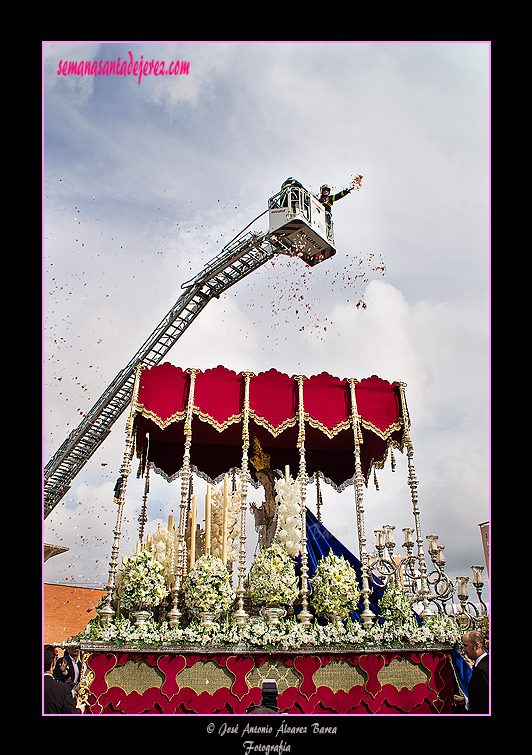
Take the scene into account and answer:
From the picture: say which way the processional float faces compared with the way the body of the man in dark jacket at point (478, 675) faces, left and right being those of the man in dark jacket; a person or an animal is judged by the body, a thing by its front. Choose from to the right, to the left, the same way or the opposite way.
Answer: the same way

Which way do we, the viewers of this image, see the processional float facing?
facing to the left of the viewer

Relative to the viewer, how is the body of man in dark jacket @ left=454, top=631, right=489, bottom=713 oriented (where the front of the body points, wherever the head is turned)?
to the viewer's left

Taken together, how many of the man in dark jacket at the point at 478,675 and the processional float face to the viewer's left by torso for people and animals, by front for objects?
2

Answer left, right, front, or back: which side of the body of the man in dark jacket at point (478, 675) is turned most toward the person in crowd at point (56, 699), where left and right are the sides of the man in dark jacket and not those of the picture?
front
